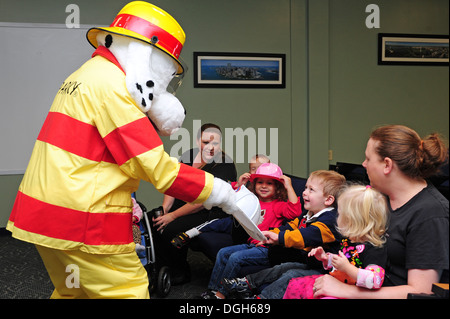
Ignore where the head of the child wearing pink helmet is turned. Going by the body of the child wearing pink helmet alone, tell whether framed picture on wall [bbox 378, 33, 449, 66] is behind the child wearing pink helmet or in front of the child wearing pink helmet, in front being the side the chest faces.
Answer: behind

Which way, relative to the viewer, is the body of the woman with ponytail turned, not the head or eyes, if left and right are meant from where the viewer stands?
facing to the left of the viewer

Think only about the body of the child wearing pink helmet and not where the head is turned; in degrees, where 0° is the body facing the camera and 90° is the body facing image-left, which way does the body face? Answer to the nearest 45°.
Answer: approximately 45°

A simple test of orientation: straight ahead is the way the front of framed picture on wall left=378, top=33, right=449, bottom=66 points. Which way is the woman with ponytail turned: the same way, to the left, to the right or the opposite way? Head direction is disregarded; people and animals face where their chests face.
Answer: to the right

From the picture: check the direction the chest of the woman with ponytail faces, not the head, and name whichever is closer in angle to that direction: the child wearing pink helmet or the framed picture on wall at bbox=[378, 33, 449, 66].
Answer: the child wearing pink helmet

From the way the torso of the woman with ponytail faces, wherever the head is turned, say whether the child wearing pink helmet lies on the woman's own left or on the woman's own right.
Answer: on the woman's own right

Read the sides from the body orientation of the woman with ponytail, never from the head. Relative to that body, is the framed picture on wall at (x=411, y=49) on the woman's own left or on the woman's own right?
on the woman's own right

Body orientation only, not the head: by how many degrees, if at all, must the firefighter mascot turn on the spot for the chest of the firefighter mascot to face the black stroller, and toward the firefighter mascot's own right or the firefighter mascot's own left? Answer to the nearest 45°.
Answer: approximately 45° to the firefighter mascot's own left

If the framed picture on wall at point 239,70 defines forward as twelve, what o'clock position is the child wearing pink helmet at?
The child wearing pink helmet is roughly at 12 o'clock from the framed picture on wall.

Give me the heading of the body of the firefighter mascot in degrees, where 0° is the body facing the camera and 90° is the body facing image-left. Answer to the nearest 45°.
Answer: approximately 225°

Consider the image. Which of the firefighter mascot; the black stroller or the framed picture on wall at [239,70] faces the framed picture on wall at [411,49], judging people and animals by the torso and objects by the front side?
the firefighter mascot

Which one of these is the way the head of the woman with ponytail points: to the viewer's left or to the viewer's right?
to the viewer's left
